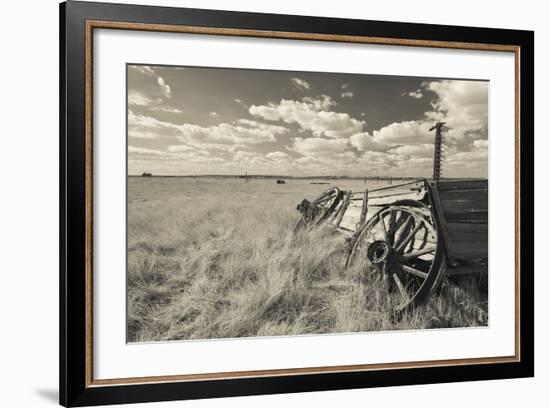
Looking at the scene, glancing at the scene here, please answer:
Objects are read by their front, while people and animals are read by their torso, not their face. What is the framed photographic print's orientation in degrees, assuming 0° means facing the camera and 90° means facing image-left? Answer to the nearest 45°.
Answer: approximately 315°
